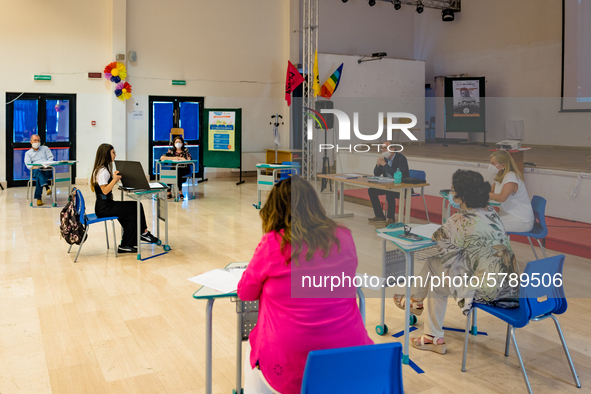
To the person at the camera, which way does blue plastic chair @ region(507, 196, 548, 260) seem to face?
facing to the left of the viewer

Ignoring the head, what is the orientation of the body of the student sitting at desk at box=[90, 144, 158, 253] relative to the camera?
to the viewer's right

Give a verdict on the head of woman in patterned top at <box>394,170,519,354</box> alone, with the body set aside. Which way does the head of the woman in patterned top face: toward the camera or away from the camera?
away from the camera

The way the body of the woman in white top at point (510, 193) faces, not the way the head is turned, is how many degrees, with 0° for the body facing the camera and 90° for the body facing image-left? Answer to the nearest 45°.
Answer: approximately 90°

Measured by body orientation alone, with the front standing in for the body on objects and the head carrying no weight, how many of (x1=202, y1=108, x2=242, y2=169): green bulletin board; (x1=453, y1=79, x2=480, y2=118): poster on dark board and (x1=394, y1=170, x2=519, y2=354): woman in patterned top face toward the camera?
2

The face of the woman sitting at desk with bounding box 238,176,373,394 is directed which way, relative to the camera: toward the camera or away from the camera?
away from the camera

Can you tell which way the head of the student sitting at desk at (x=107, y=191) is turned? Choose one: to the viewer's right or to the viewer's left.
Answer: to the viewer's right

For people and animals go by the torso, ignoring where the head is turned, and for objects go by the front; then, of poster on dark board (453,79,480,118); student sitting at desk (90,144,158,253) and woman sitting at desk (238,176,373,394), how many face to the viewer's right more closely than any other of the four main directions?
1

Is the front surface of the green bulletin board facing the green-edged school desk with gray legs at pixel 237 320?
yes

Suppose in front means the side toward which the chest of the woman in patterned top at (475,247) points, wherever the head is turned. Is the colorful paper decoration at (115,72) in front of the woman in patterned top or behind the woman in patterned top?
in front

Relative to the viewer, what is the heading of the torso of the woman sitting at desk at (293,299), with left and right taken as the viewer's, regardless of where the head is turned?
facing away from the viewer and to the left of the viewer
